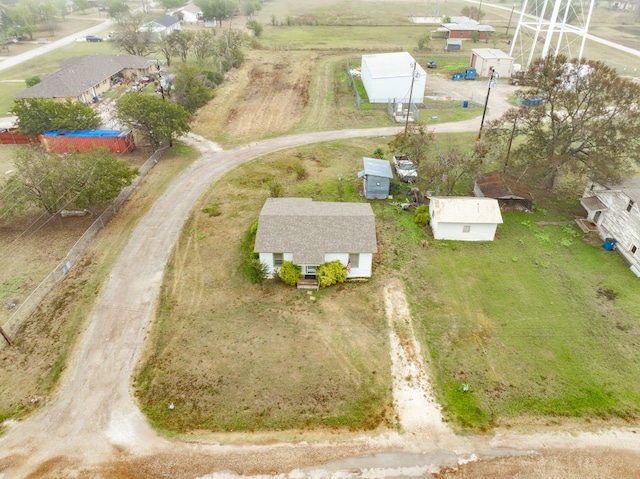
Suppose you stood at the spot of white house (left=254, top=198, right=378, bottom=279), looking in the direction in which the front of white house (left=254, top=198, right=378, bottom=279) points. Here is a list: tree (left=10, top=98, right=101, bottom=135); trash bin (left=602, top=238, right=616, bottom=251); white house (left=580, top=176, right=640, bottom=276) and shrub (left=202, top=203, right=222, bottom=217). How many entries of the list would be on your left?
2

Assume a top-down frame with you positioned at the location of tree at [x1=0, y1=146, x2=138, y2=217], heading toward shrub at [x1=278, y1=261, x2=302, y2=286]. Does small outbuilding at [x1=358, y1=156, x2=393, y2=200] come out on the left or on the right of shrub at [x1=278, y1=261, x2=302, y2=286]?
left

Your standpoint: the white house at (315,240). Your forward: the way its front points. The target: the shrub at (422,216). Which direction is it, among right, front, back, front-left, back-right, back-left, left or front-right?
back-left

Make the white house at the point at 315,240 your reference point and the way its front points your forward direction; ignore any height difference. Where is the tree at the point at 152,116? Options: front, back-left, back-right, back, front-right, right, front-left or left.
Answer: back-right

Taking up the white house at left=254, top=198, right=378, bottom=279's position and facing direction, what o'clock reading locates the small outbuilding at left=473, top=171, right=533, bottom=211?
The small outbuilding is roughly at 8 o'clock from the white house.

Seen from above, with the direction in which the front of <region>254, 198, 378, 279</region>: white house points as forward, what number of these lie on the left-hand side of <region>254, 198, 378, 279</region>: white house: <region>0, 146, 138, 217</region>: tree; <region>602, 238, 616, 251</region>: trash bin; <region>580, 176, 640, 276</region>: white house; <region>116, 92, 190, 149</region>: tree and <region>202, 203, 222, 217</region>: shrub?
2

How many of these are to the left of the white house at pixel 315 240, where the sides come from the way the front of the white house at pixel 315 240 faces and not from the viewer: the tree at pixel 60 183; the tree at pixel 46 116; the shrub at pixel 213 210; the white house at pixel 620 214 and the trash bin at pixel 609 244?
2

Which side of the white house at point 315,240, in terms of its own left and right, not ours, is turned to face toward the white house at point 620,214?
left

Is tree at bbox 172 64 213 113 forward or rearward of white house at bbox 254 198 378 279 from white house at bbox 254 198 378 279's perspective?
rearward

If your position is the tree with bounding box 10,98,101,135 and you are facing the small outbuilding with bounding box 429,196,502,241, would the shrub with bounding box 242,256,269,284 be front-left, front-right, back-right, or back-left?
front-right

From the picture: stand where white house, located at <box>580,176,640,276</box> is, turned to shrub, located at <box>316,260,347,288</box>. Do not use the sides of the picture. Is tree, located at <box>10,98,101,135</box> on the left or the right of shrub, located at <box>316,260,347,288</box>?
right

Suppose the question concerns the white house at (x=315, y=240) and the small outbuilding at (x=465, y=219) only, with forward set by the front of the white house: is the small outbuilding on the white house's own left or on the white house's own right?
on the white house's own left

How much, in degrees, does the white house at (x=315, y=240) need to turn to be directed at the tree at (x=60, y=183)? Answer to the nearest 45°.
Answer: approximately 90° to its right

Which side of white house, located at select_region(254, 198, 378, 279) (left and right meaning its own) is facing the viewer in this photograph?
front

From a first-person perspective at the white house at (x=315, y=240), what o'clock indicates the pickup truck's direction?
The pickup truck is roughly at 7 o'clock from the white house.

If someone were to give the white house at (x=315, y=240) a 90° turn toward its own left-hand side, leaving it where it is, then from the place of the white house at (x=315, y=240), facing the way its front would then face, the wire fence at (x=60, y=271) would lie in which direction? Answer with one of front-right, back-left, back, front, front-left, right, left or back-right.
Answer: back

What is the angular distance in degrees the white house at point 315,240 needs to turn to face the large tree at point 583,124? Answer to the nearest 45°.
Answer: approximately 135° to its left
